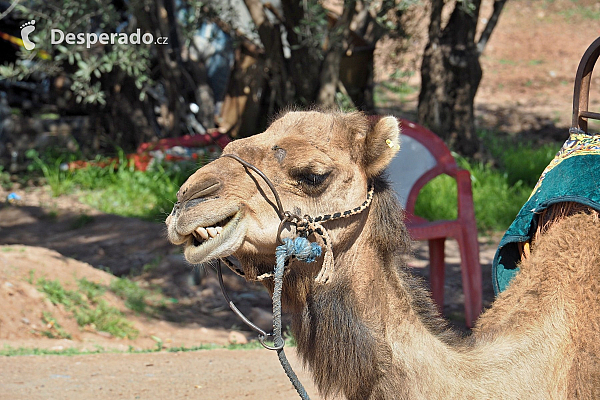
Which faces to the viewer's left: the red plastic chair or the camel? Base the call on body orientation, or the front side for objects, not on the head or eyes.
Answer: the camel

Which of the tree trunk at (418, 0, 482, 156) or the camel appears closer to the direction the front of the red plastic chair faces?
the camel

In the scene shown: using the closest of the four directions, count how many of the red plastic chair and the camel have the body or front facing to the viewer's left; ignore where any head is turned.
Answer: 1

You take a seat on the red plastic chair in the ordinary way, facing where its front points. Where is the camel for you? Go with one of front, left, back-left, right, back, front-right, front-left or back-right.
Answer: front-right

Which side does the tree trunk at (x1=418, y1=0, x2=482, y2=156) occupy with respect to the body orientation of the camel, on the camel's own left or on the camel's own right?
on the camel's own right

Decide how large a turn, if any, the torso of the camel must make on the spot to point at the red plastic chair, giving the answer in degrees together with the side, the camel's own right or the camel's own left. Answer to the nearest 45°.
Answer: approximately 90° to the camel's own right

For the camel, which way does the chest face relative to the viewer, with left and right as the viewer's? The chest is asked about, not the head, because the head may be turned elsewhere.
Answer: facing to the left of the viewer

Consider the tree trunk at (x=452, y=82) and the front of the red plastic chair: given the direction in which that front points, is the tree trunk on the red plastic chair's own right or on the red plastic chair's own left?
on the red plastic chair's own left
